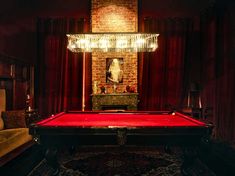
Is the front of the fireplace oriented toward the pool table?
yes

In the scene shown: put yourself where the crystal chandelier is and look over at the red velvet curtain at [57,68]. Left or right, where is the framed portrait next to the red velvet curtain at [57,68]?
right

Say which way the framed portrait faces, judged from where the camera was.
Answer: facing the viewer

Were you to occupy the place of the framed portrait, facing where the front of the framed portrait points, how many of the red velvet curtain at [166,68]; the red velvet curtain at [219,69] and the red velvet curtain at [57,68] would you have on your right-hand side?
1

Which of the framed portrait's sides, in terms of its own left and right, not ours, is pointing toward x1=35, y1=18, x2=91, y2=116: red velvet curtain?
right

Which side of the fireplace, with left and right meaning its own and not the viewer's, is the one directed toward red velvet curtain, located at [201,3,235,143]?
left

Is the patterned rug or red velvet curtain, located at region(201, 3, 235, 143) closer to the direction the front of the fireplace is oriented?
the patterned rug

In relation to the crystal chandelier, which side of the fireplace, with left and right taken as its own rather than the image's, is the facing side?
front

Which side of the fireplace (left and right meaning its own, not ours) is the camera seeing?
front

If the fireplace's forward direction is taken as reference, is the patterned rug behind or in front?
in front

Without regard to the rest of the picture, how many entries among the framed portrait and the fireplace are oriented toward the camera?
2

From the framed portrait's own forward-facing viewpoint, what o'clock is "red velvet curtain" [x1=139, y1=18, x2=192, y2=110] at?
The red velvet curtain is roughly at 9 o'clock from the framed portrait.
